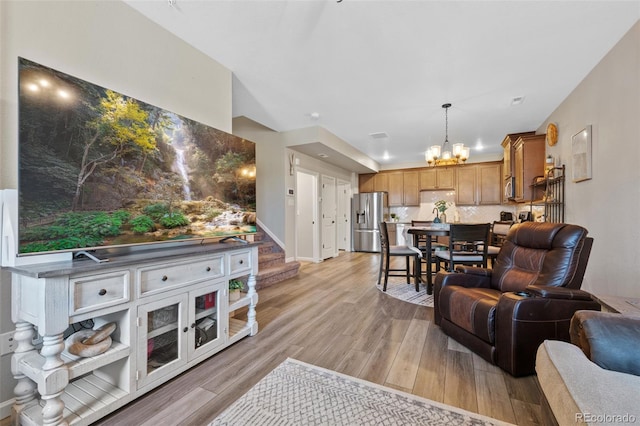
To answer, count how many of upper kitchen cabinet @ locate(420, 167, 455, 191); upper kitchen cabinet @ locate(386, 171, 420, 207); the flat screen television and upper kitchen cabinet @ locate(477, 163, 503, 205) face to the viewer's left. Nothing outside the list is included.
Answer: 0

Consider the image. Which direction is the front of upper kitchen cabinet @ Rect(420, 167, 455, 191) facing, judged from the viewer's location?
facing the viewer

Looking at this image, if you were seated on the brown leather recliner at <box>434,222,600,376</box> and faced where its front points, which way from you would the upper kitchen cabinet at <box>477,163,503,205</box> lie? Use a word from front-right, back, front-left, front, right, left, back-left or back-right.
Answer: back-right

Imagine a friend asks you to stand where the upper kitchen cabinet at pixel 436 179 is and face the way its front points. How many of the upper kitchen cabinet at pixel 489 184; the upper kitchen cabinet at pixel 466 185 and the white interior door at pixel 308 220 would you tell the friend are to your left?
2

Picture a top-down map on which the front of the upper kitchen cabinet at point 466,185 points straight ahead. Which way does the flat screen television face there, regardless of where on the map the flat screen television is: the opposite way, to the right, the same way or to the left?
to the left

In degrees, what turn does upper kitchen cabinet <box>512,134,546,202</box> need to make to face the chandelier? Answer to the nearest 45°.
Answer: approximately 45° to its left

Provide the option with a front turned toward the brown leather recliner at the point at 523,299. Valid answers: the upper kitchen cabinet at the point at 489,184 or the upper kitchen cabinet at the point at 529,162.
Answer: the upper kitchen cabinet at the point at 489,184

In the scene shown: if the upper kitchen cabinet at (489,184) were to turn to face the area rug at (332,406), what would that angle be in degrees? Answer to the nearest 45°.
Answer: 0° — it already faces it

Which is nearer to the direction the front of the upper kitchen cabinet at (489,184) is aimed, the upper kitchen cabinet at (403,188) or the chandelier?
the chandelier

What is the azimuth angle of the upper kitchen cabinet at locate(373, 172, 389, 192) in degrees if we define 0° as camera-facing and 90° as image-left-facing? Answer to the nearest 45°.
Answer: approximately 0°

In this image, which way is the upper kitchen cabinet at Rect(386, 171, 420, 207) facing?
toward the camera

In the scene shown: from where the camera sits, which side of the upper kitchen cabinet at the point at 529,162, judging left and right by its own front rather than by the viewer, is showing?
left

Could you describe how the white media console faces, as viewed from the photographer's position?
facing the viewer and to the right of the viewer

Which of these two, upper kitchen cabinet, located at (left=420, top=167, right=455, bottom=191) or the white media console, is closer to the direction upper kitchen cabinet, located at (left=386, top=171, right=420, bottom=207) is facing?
the white media console

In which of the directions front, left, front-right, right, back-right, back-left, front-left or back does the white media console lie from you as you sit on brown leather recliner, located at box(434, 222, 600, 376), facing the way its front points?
front

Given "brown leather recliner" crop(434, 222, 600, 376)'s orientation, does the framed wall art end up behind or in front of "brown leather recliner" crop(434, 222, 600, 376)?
behind

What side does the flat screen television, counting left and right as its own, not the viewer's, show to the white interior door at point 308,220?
left

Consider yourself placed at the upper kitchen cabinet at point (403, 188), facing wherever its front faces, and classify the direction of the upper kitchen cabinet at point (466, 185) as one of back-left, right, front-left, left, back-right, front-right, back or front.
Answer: left

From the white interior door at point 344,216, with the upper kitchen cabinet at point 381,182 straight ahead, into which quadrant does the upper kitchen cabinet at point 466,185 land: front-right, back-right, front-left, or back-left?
front-right
